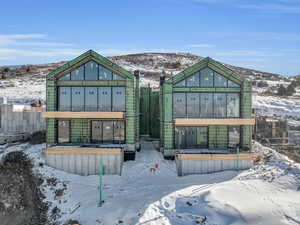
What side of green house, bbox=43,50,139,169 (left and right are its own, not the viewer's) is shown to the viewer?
front

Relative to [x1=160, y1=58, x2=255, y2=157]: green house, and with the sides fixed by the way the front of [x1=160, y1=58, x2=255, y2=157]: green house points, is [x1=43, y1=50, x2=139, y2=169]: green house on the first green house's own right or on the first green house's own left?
on the first green house's own right

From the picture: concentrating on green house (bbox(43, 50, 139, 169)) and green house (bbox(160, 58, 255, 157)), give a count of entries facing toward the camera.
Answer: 2

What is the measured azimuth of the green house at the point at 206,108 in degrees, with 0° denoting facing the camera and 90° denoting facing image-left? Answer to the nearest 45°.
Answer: approximately 0°

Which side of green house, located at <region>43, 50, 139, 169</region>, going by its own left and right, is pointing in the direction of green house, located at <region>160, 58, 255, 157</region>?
left
